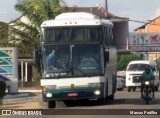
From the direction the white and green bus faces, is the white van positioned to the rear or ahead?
to the rear

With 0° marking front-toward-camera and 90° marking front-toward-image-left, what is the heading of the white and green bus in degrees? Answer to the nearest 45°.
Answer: approximately 0°

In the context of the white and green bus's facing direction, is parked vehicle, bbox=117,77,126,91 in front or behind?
behind

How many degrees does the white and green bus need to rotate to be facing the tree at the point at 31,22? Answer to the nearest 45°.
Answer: approximately 180°
